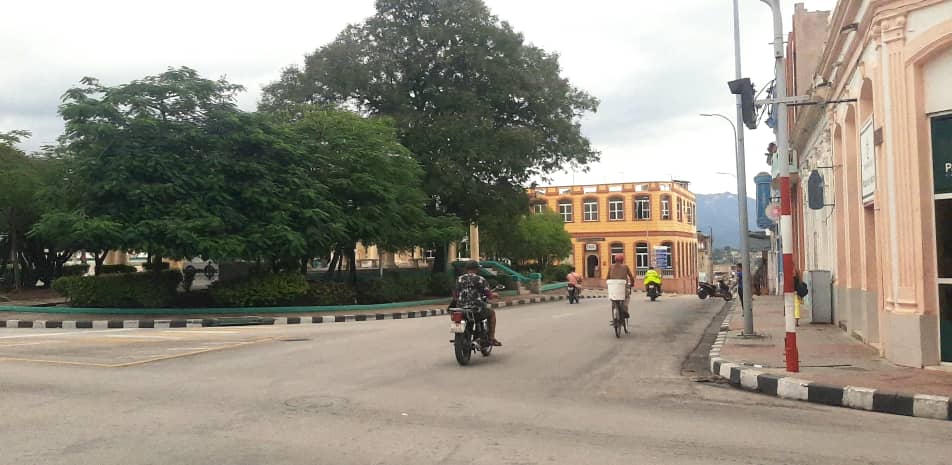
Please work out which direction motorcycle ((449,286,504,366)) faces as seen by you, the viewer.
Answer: facing away from the viewer and to the right of the viewer

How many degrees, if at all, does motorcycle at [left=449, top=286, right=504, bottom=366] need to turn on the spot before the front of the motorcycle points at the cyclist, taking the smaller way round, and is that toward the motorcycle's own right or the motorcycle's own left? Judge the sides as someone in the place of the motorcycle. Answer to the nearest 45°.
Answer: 0° — it already faces them

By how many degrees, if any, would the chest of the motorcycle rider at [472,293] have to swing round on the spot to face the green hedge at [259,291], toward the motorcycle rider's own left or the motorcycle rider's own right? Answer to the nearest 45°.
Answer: approximately 90° to the motorcycle rider's own left

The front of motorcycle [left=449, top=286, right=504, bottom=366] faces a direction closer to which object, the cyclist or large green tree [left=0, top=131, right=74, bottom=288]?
the cyclist

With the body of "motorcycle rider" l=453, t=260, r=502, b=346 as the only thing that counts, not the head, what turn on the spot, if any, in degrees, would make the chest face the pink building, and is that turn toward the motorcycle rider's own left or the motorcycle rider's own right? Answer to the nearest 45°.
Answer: approximately 45° to the motorcycle rider's own right

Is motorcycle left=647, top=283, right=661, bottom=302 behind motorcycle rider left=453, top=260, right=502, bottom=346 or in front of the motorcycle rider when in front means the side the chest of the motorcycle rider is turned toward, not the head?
in front

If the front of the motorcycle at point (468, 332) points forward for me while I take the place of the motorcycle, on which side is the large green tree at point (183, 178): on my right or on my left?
on my left

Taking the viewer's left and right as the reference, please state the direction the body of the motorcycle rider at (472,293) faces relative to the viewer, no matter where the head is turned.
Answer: facing away from the viewer and to the right of the viewer
